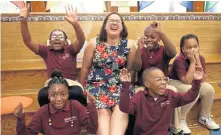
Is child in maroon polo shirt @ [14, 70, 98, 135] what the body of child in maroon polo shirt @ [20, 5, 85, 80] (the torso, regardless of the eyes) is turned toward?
yes

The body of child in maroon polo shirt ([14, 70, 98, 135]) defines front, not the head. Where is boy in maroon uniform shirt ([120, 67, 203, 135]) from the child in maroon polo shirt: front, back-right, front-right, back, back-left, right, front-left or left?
left

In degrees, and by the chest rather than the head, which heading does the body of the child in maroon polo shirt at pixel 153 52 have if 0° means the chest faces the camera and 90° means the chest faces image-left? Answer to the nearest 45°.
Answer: approximately 0°

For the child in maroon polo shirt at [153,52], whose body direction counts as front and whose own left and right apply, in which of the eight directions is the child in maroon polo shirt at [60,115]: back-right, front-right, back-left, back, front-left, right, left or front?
front-right

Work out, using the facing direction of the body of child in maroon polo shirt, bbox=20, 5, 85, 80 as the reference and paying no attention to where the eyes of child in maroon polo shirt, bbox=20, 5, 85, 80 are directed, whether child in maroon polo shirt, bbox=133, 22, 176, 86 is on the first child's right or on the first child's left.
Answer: on the first child's left

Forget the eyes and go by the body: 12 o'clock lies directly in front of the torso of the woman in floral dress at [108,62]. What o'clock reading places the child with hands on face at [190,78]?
The child with hands on face is roughly at 9 o'clock from the woman in floral dress.

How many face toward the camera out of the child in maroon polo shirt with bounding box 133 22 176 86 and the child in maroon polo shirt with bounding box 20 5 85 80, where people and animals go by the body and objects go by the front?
2

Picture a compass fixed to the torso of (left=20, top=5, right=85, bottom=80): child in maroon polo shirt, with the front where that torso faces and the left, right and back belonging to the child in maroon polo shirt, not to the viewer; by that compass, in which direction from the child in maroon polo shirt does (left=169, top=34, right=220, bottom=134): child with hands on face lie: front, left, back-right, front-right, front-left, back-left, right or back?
left
